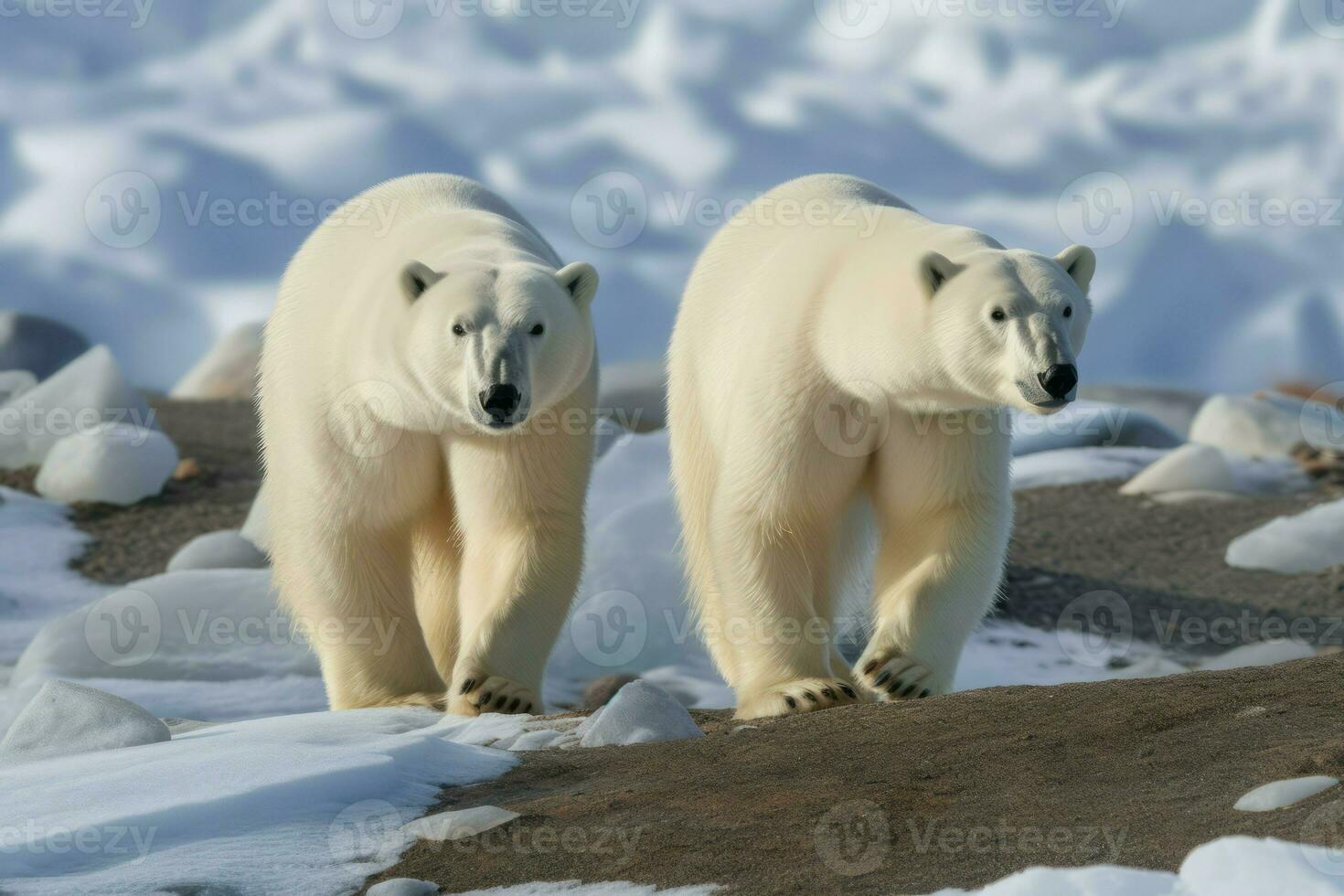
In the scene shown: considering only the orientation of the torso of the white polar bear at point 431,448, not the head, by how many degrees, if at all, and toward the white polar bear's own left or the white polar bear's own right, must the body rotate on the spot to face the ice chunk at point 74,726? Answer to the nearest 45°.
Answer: approximately 45° to the white polar bear's own right

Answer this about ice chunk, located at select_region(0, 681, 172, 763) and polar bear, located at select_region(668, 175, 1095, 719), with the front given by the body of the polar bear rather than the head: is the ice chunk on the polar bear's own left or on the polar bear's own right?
on the polar bear's own right

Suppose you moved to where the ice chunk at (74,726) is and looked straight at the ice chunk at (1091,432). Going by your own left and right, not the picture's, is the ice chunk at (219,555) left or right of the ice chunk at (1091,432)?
left

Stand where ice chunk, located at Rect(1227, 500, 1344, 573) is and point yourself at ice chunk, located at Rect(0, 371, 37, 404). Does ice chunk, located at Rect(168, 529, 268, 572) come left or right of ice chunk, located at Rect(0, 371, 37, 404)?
left

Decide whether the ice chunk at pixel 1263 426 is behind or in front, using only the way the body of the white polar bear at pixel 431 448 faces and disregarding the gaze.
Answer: behind

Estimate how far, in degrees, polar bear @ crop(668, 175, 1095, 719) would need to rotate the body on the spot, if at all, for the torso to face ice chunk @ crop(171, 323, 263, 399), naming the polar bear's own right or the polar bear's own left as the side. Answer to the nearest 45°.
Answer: approximately 180°

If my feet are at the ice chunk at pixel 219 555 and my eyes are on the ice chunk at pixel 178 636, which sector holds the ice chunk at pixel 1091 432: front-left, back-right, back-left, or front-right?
back-left

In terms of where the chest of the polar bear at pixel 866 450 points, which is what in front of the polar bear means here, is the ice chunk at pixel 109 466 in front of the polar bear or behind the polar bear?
behind

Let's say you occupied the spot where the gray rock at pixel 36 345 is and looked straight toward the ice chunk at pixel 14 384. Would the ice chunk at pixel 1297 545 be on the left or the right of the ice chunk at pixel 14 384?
left

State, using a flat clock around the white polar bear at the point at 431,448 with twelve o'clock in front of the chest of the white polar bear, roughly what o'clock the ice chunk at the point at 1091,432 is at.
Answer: The ice chunk is roughly at 7 o'clock from the white polar bear.
